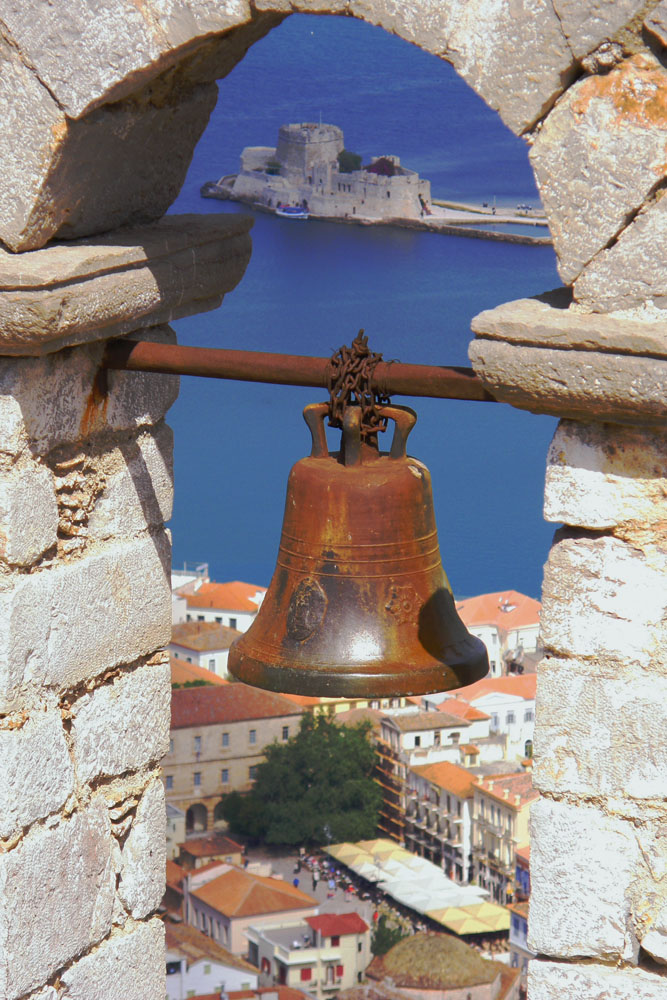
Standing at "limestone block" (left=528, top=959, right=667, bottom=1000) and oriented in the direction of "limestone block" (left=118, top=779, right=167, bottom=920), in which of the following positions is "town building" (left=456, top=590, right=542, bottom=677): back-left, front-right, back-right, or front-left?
front-right

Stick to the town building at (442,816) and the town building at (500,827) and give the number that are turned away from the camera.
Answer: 0

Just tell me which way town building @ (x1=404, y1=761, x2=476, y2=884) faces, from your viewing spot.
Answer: facing the viewer and to the left of the viewer

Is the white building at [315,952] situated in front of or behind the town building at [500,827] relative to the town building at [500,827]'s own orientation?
in front

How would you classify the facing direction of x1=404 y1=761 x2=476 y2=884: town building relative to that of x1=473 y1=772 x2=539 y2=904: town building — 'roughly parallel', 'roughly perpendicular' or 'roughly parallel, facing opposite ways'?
roughly parallel

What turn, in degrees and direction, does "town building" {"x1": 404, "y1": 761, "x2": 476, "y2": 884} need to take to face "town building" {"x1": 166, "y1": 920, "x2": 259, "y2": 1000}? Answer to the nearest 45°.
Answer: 0° — it already faces it

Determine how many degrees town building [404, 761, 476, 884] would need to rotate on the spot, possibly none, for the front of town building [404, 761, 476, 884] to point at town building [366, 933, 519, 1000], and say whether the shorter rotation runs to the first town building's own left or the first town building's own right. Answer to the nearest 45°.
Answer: approximately 45° to the first town building's own left
